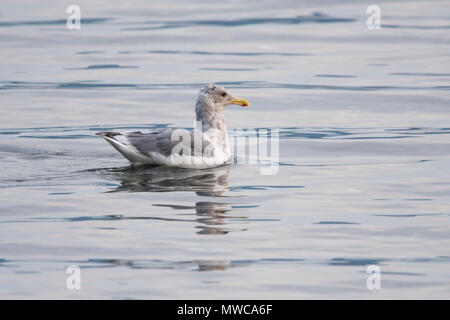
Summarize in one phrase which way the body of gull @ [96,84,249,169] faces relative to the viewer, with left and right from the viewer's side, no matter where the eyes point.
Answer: facing to the right of the viewer
